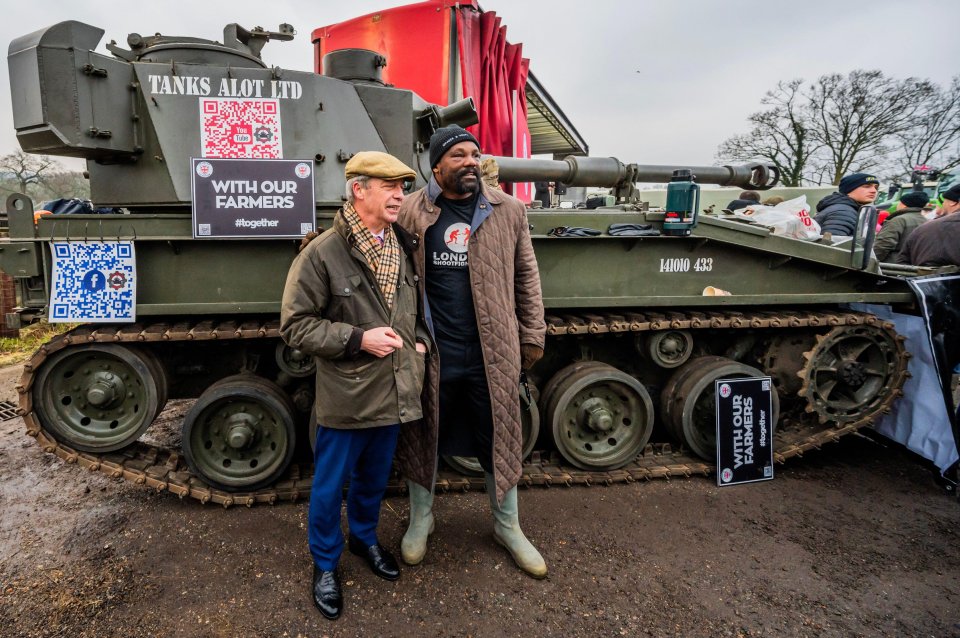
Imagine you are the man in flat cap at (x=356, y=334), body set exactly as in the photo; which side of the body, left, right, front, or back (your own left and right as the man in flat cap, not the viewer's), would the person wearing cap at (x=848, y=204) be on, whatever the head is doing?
left

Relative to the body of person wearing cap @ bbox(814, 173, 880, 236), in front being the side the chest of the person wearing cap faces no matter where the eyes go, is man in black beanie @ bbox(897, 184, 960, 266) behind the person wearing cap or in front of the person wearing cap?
in front

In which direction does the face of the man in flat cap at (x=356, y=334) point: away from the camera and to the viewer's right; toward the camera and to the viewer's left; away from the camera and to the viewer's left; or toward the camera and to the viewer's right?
toward the camera and to the viewer's right

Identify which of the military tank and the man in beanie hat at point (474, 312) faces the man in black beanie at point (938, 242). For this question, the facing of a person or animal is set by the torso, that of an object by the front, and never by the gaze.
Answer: the military tank

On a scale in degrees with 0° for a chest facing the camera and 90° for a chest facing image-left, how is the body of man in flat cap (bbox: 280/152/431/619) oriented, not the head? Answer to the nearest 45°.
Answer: approximately 315°

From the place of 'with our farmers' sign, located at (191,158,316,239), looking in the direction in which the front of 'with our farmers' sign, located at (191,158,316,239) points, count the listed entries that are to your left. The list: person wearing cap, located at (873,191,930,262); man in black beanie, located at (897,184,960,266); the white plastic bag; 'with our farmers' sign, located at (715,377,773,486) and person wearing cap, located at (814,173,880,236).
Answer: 5

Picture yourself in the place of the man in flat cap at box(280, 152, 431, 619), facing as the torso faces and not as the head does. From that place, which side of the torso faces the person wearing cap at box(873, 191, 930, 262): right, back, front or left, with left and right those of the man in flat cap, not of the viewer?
left

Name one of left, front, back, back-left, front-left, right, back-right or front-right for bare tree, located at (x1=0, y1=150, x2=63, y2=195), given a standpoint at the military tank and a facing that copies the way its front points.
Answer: back-left

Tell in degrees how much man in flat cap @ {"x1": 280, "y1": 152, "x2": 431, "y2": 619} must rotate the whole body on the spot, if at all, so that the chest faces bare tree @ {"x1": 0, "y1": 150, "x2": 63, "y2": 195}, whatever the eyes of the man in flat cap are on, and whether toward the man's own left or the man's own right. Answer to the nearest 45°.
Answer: approximately 180°

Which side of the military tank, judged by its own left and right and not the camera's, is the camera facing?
right

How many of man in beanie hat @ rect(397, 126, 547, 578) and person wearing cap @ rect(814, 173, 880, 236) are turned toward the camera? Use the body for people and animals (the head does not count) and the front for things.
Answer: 1

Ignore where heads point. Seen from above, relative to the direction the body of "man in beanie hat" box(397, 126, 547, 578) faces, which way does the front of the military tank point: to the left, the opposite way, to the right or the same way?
to the left
